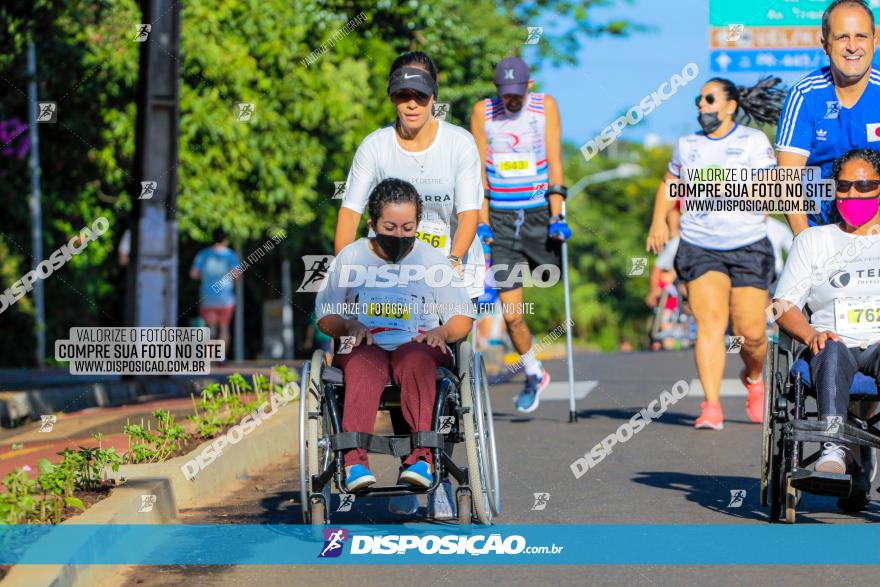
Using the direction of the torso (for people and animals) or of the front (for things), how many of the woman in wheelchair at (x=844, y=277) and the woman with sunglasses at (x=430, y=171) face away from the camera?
0

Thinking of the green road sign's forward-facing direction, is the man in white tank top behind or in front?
in front

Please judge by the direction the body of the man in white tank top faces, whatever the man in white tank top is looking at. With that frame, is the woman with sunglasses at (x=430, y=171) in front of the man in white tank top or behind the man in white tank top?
in front

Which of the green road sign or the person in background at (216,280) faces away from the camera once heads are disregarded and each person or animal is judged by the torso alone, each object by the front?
the person in background

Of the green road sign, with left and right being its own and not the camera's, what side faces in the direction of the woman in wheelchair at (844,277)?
front

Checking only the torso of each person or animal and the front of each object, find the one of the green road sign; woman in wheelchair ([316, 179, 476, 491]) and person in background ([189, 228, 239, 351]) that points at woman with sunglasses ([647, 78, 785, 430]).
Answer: the green road sign

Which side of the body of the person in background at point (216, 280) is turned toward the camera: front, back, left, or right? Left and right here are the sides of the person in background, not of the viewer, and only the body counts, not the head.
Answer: back

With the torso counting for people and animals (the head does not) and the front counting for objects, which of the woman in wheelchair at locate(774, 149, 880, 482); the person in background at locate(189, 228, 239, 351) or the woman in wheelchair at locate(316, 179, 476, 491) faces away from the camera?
the person in background

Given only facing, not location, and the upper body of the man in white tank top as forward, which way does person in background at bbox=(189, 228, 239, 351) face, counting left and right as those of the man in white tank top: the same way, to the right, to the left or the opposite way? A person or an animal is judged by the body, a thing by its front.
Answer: the opposite way

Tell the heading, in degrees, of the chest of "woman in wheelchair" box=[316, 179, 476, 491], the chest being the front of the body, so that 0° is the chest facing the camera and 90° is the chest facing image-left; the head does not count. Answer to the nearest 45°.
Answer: approximately 0°

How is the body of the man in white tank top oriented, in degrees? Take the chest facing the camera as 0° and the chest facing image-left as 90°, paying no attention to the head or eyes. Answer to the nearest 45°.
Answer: approximately 0°
